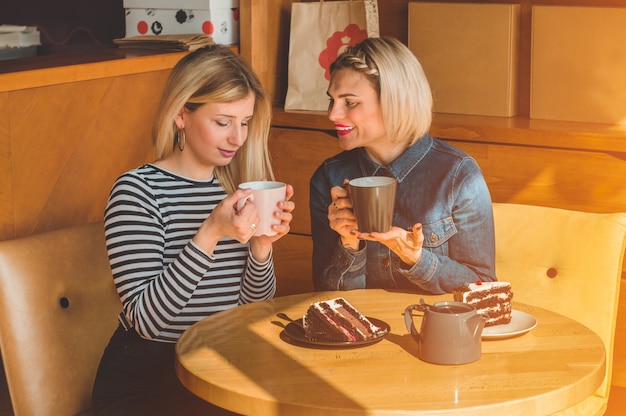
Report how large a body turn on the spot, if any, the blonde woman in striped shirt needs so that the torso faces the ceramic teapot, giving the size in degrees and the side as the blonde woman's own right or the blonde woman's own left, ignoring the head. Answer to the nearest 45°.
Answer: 0° — they already face it

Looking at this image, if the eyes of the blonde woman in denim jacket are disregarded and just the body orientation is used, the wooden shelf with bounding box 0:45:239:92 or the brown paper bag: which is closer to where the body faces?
the wooden shelf

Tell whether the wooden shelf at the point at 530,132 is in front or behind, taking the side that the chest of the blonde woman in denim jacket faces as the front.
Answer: behind

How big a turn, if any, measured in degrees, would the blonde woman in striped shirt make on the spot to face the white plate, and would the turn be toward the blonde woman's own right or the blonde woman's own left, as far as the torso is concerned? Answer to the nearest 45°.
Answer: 0° — they already face it

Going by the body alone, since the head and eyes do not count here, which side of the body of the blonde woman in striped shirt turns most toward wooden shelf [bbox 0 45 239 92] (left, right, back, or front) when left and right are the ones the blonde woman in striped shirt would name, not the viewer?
back

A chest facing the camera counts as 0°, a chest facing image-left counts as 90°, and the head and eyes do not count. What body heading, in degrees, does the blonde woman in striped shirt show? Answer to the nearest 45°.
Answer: approximately 315°

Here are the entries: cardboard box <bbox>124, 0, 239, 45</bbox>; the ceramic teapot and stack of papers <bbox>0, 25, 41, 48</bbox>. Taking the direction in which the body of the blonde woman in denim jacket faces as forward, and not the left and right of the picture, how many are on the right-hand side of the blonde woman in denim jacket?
2

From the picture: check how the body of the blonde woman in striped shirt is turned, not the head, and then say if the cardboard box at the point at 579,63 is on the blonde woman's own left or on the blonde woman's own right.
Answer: on the blonde woman's own left

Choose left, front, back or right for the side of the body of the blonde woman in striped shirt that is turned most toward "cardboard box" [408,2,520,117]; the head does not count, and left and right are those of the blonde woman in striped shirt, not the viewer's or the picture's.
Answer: left

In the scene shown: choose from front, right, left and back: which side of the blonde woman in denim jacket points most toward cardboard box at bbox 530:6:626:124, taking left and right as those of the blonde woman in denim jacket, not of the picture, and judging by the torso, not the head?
back

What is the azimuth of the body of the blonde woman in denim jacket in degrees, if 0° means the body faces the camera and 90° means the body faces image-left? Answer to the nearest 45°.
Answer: approximately 45°

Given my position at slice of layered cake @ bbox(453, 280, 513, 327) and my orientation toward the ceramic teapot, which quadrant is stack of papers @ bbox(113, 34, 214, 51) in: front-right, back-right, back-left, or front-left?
back-right

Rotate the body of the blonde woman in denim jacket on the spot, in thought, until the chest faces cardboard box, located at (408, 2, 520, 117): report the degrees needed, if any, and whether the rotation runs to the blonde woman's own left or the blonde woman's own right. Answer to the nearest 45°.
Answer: approximately 135° to the blonde woman's own right

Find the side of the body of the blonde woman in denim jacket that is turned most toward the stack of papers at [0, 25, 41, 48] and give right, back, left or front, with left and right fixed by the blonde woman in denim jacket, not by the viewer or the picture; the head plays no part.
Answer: right
